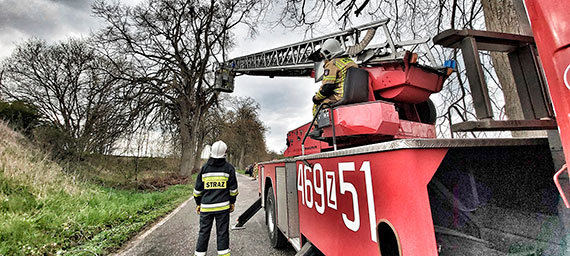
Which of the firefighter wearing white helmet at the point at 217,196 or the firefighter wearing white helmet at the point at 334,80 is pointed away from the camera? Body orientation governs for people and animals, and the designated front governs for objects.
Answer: the firefighter wearing white helmet at the point at 217,196

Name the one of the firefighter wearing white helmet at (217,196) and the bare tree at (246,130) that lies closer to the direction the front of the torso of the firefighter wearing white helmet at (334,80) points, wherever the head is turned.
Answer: the firefighter wearing white helmet

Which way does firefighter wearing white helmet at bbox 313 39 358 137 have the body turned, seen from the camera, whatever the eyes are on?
to the viewer's left

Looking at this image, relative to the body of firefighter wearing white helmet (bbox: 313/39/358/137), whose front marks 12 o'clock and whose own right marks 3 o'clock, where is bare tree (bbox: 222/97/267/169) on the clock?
The bare tree is roughly at 2 o'clock from the firefighter wearing white helmet.

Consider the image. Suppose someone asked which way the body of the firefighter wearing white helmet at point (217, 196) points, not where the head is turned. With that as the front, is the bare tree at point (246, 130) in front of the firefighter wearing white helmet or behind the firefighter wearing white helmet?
in front

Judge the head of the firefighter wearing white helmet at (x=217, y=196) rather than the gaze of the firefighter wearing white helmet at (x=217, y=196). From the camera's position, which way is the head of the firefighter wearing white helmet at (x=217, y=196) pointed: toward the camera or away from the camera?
away from the camera

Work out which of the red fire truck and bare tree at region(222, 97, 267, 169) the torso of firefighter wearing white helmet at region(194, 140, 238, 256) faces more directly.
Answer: the bare tree

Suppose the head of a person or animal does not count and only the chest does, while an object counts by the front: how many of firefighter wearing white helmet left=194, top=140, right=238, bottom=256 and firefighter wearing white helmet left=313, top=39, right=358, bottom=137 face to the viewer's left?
1

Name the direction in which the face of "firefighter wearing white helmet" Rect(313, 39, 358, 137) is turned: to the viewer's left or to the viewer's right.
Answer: to the viewer's left

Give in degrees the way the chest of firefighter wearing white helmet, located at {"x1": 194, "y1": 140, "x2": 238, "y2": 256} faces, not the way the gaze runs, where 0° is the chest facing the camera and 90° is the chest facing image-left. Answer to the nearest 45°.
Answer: approximately 180°
